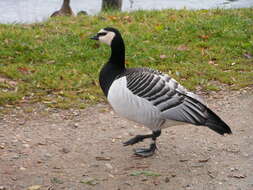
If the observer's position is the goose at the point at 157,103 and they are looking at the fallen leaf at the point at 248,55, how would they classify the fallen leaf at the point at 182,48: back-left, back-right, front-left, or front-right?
front-left

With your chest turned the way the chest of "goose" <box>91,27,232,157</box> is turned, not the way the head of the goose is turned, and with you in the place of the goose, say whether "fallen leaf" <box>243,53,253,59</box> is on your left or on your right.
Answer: on your right

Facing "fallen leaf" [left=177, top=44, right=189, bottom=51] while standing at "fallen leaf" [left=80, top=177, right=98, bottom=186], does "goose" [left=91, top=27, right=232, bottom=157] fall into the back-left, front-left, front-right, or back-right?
front-right

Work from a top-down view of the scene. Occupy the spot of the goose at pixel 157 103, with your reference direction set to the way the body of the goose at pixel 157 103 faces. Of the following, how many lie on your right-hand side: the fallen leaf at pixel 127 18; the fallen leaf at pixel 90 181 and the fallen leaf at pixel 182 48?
2

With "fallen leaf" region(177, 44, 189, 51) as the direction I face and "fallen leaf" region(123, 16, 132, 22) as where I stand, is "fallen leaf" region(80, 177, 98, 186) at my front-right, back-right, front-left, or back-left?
front-right

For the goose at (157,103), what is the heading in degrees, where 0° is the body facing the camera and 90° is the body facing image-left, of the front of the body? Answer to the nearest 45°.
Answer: approximately 90°

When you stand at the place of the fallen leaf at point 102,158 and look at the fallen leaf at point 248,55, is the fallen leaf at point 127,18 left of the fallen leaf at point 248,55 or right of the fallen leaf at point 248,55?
left

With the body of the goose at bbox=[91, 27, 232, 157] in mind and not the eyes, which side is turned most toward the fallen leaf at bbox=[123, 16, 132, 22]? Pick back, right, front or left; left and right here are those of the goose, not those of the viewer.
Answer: right

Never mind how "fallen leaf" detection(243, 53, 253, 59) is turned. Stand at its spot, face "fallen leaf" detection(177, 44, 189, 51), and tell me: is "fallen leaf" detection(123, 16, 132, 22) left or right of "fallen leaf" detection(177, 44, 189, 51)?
right

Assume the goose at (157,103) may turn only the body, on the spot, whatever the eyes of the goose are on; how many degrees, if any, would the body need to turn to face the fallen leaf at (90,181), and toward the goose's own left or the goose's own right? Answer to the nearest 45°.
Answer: approximately 45° to the goose's own left

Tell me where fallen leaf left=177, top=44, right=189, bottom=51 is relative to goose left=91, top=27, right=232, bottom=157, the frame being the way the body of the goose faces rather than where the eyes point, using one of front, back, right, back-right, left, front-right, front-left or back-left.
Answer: right

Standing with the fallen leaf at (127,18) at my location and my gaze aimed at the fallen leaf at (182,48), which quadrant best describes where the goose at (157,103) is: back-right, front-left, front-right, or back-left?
front-right
